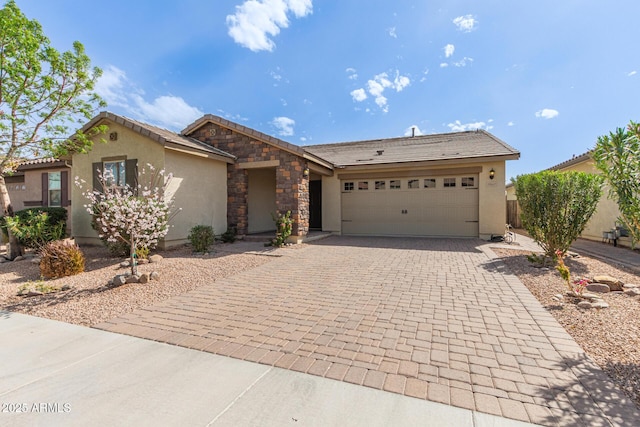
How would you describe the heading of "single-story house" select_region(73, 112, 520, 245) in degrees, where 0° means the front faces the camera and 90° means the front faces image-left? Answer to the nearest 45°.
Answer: approximately 0°

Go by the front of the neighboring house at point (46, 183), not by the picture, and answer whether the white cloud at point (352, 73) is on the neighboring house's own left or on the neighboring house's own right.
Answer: on the neighboring house's own left

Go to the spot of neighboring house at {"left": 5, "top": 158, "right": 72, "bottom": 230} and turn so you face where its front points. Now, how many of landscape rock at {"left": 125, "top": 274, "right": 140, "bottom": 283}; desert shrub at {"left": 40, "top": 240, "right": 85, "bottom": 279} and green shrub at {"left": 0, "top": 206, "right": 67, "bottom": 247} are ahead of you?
3

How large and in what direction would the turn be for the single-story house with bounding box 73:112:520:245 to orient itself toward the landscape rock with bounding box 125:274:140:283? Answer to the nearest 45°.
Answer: approximately 45° to its right

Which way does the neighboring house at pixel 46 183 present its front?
toward the camera

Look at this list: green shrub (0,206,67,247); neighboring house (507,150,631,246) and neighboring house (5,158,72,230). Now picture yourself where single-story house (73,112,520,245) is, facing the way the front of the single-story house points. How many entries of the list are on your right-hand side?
2

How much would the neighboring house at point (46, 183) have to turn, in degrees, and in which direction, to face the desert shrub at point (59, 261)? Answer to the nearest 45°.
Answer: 0° — it already faces it

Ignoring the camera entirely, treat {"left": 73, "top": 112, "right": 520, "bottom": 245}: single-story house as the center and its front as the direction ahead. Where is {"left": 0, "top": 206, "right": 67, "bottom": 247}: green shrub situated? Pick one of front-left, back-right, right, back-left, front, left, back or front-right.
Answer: right

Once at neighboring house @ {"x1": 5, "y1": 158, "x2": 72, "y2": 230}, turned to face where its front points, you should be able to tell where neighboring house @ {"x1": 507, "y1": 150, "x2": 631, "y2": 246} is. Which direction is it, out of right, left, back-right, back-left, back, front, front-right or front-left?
front-left

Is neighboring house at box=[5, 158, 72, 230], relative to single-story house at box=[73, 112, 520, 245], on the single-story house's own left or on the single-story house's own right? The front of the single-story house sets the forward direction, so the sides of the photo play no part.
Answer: on the single-story house's own right

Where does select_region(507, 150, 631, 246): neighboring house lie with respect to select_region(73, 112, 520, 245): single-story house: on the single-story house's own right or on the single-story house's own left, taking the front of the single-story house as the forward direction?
on the single-story house's own left

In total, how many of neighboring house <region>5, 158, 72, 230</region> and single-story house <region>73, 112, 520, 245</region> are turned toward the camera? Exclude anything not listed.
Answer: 2
